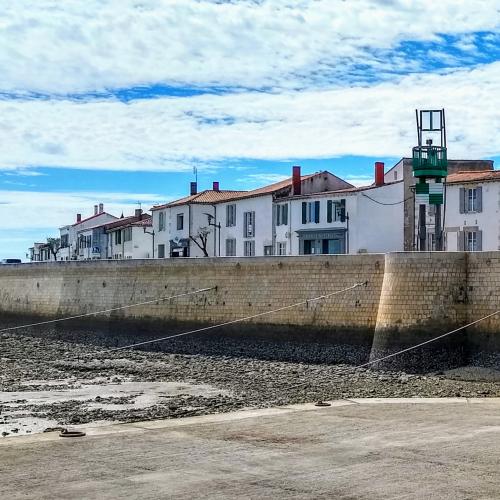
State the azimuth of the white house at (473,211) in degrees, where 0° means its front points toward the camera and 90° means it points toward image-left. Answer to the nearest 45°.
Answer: approximately 0°

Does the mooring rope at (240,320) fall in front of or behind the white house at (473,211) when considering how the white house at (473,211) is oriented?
in front
